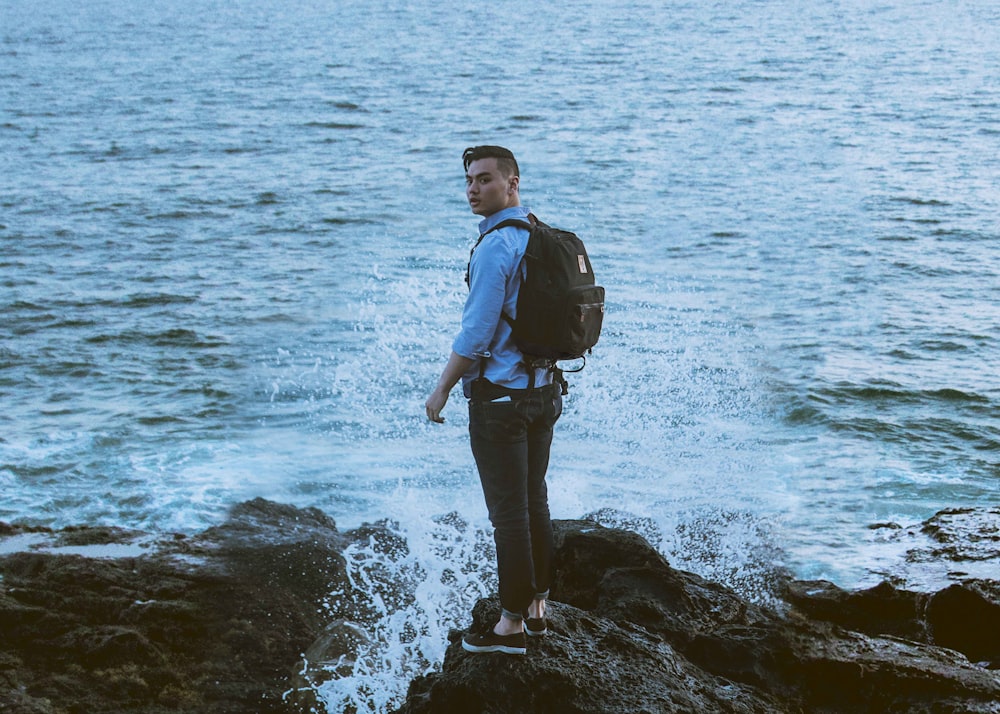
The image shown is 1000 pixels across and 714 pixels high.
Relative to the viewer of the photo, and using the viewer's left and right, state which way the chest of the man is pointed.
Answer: facing away from the viewer and to the left of the viewer

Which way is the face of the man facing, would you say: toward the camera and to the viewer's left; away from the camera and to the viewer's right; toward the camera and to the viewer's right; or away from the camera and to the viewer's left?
toward the camera and to the viewer's left
